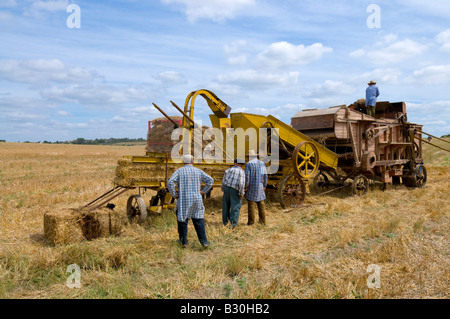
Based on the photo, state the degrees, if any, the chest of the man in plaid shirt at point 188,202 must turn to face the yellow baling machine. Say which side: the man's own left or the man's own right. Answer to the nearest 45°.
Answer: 0° — they already face it

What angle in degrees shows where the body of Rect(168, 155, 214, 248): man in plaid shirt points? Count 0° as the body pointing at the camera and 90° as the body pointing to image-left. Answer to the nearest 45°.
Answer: approximately 180°

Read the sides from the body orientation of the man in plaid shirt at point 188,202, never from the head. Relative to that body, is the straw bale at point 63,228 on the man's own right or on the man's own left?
on the man's own left

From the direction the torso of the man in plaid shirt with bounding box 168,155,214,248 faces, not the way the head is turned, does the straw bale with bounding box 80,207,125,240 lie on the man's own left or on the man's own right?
on the man's own left
